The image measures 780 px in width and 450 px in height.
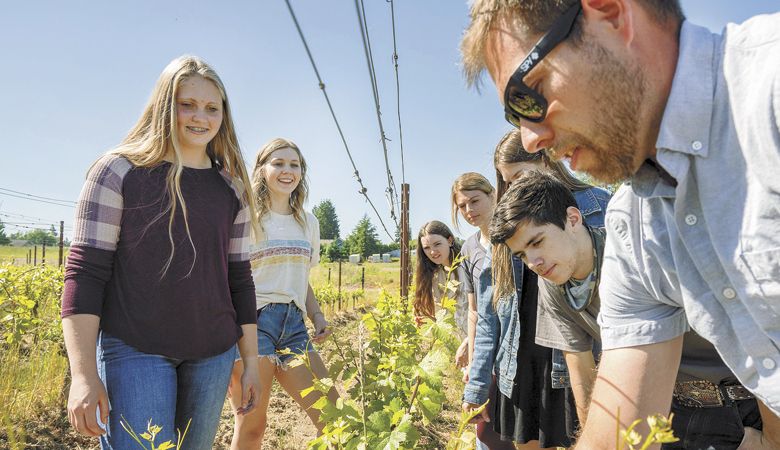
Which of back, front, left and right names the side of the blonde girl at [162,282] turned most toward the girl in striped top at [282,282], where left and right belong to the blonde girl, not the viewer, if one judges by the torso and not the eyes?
left

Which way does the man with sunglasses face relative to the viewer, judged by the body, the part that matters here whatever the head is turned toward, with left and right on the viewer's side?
facing the viewer and to the left of the viewer

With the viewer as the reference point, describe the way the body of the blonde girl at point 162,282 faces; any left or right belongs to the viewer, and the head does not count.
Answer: facing the viewer and to the right of the viewer

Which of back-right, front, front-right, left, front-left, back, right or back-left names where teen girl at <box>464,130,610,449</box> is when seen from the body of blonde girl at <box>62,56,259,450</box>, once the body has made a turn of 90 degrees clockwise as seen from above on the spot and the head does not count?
back-left

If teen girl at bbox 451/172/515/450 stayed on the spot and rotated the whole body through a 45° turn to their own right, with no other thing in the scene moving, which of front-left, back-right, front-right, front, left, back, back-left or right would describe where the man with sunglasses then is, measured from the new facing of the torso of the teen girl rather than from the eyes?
left

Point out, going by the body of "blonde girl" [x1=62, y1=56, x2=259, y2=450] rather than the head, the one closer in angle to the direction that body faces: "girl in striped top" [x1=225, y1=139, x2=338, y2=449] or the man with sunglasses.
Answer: the man with sunglasses

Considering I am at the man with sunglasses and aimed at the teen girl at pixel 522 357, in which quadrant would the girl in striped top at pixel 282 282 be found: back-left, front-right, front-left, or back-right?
front-left

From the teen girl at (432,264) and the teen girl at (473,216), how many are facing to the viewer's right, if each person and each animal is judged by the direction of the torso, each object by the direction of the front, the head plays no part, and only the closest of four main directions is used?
0

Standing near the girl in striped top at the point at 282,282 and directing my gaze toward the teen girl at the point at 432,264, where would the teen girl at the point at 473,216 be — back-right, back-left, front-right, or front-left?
front-right

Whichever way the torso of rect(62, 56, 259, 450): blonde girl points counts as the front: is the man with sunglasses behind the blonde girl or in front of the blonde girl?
in front

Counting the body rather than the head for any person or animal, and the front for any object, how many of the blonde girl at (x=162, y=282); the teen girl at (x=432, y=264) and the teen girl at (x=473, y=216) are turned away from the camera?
0
